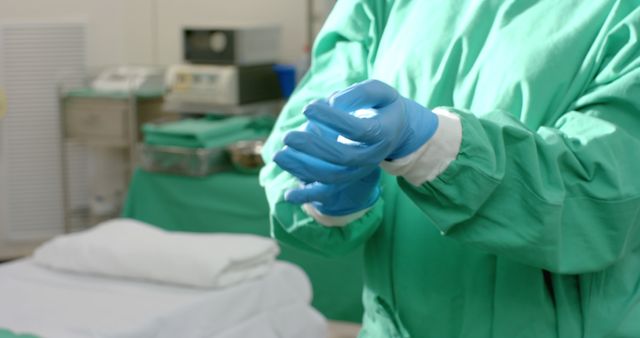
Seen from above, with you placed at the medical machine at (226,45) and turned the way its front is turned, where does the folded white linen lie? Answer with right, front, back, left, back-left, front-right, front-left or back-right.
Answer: front-left

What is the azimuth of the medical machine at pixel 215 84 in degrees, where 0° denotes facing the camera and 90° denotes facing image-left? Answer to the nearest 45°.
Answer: approximately 45°

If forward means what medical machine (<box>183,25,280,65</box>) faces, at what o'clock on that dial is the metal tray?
The metal tray is roughly at 11 o'clock from the medical machine.

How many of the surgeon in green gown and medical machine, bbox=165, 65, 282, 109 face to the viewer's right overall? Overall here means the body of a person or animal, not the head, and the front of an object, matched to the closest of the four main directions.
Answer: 0

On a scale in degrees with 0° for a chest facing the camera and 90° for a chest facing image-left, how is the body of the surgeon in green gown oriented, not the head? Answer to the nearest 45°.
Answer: approximately 45°

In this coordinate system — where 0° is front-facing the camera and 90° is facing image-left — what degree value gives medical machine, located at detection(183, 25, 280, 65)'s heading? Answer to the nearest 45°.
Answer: approximately 45°

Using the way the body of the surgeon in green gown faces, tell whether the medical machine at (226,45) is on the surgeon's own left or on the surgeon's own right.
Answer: on the surgeon's own right
